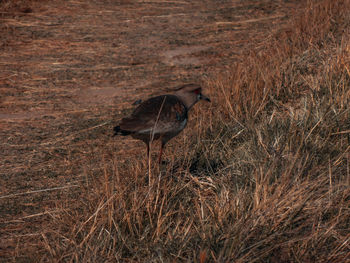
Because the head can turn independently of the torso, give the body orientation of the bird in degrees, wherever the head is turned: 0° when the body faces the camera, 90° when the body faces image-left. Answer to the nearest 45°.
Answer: approximately 270°
